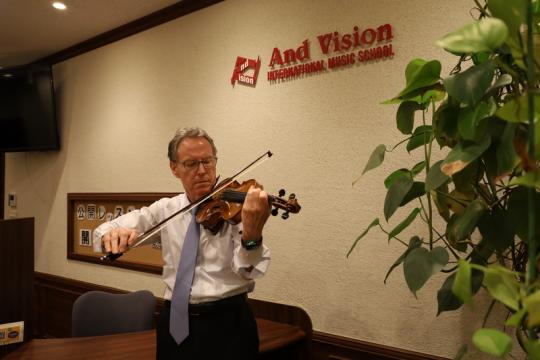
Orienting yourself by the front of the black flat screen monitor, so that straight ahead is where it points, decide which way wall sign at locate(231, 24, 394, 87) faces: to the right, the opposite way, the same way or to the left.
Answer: to the right

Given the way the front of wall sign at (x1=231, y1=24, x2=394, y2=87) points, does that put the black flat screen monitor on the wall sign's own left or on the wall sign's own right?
on the wall sign's own right

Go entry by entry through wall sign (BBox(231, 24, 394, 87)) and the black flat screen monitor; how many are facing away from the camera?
0

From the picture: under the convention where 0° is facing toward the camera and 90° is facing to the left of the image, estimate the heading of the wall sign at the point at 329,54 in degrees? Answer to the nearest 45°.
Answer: approximately 45°

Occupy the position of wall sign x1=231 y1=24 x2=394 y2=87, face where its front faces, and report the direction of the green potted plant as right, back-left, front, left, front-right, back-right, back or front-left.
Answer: front-left

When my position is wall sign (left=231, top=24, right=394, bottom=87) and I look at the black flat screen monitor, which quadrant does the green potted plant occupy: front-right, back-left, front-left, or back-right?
back-left

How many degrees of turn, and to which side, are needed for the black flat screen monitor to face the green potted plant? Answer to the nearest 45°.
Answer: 0° — it already faces it
